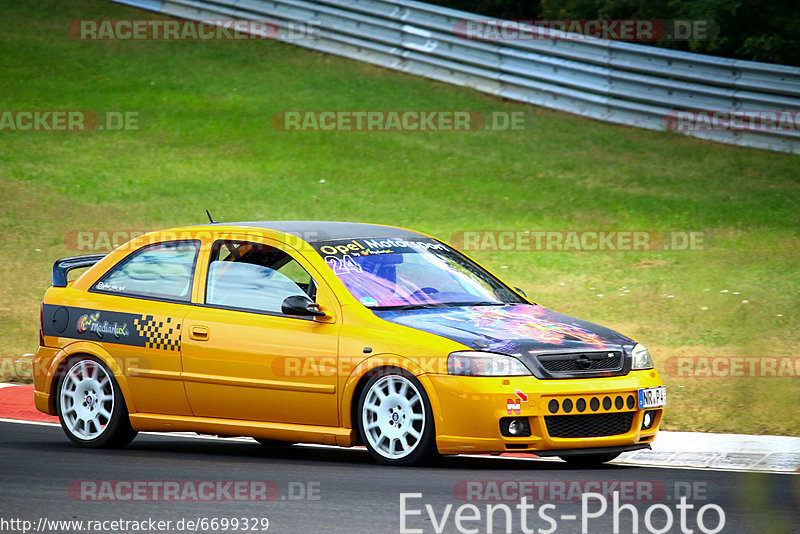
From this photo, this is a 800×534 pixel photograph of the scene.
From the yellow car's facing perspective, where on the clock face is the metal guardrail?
The metal guardrail is roughly at 8 o'clock from the yellow car.

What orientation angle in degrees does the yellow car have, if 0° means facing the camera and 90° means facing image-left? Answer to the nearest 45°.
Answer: approximately 315°
